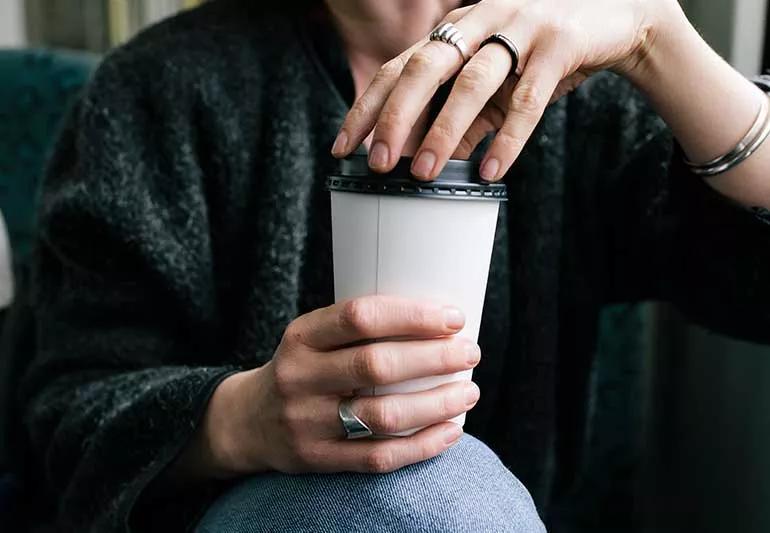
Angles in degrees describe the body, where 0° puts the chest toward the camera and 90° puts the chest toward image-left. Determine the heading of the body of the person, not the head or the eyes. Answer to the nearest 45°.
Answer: approximately 0°
